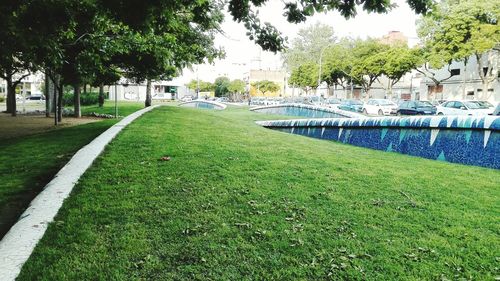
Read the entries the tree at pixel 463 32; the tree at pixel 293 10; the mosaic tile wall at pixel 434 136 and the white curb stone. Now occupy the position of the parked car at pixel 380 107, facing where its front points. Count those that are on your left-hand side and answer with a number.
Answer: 1

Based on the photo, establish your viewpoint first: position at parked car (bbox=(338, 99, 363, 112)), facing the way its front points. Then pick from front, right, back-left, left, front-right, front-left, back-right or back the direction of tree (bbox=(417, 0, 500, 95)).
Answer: front-left

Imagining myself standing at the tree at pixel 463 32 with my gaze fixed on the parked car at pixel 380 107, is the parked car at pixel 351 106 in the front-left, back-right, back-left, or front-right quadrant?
front-right

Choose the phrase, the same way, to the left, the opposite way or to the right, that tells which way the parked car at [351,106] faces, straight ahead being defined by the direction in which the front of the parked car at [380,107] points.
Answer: the same way

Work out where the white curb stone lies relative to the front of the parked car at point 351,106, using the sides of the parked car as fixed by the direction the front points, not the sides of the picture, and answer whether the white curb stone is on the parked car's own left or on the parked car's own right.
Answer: on the parked car's own right

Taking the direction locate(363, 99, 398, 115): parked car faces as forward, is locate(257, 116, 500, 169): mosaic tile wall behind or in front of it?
in front

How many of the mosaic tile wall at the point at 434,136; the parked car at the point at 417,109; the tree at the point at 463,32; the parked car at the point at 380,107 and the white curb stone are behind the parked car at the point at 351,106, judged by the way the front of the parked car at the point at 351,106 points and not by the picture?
0

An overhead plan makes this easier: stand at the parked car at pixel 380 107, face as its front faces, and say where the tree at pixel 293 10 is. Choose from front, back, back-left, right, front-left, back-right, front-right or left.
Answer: front-right
